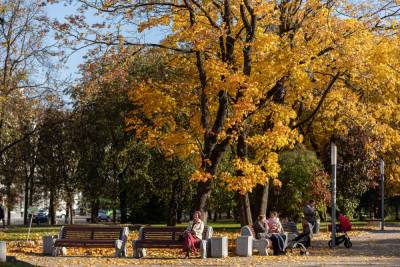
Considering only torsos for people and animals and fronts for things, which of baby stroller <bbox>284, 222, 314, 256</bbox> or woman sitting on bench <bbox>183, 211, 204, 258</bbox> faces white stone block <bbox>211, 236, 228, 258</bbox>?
the baby stroller

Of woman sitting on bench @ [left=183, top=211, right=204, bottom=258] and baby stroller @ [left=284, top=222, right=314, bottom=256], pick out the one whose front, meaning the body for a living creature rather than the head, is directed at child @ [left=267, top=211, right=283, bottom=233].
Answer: the baby stroller

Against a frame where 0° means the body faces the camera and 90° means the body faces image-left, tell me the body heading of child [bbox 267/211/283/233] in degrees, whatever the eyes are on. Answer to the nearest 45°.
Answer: approximately 0°

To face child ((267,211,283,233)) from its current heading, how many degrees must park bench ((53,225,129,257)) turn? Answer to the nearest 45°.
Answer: approximately 90° to its left

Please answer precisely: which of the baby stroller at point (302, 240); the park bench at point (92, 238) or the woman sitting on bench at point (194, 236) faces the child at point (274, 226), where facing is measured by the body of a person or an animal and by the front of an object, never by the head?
the baby stroller

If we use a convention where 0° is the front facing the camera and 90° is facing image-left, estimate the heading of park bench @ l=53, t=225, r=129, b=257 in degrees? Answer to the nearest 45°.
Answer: approximately 0°

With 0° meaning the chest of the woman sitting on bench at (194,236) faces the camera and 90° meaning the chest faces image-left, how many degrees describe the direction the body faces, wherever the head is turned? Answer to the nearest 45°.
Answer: approximately 45°

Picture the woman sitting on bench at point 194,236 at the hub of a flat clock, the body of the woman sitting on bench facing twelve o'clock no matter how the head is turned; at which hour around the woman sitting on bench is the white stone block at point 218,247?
The white stone block is roughly at 8 o'clock from the woman sitting on bench.
